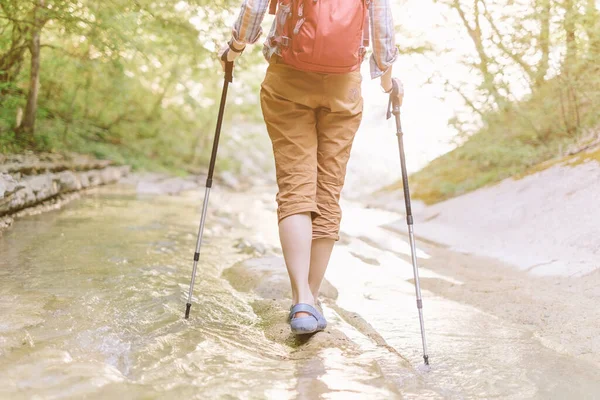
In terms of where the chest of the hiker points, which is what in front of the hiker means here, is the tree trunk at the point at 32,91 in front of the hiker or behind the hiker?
in front

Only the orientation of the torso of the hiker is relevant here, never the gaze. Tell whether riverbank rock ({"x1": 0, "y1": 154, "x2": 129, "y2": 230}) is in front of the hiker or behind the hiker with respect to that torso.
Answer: in front

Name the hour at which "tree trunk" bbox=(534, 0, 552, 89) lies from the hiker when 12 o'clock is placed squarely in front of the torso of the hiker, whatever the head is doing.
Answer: The tree trunk is roughly at 1 o'clock from the hiker.

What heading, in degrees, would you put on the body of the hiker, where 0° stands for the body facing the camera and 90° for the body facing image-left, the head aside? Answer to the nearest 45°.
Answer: approximately 180°

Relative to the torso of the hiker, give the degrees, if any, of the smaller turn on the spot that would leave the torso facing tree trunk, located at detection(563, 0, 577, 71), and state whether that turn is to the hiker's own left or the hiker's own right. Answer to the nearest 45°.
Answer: approximately 45° to the hiker's own right

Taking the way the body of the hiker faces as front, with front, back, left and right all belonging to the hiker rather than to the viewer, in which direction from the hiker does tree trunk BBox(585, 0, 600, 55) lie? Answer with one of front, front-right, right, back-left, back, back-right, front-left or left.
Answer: front-right
